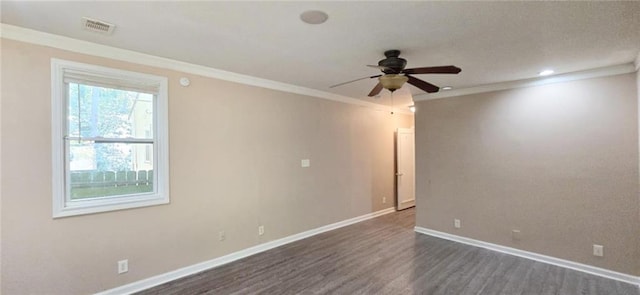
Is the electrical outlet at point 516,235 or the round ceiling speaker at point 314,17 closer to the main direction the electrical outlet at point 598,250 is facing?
the round ceiling speaker

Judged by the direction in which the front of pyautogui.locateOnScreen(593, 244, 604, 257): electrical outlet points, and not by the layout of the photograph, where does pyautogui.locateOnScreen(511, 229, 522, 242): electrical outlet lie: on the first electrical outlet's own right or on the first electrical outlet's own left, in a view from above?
on the first electrical outlet's own right

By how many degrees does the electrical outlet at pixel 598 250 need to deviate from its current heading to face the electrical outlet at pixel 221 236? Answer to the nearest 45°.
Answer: approximately 45° to its right

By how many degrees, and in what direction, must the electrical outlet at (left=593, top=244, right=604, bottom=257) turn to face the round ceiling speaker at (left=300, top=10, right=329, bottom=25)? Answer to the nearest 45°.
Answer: approximately 45° to its right

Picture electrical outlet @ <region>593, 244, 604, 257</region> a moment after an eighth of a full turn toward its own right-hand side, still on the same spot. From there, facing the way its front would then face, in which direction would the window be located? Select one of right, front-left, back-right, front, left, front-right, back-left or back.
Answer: front

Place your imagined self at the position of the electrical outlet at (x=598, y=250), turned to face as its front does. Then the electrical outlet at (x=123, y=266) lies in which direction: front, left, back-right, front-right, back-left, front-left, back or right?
front-right
